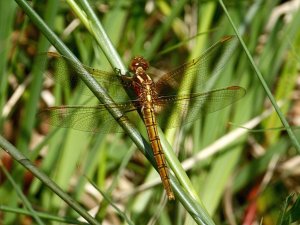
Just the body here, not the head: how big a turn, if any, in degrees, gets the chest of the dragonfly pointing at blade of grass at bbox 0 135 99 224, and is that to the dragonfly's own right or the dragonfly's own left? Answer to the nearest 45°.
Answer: approximately 135° to the dragonfly's own left

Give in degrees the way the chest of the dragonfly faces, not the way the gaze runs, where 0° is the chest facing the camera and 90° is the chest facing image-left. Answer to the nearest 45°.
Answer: approximately 180°
